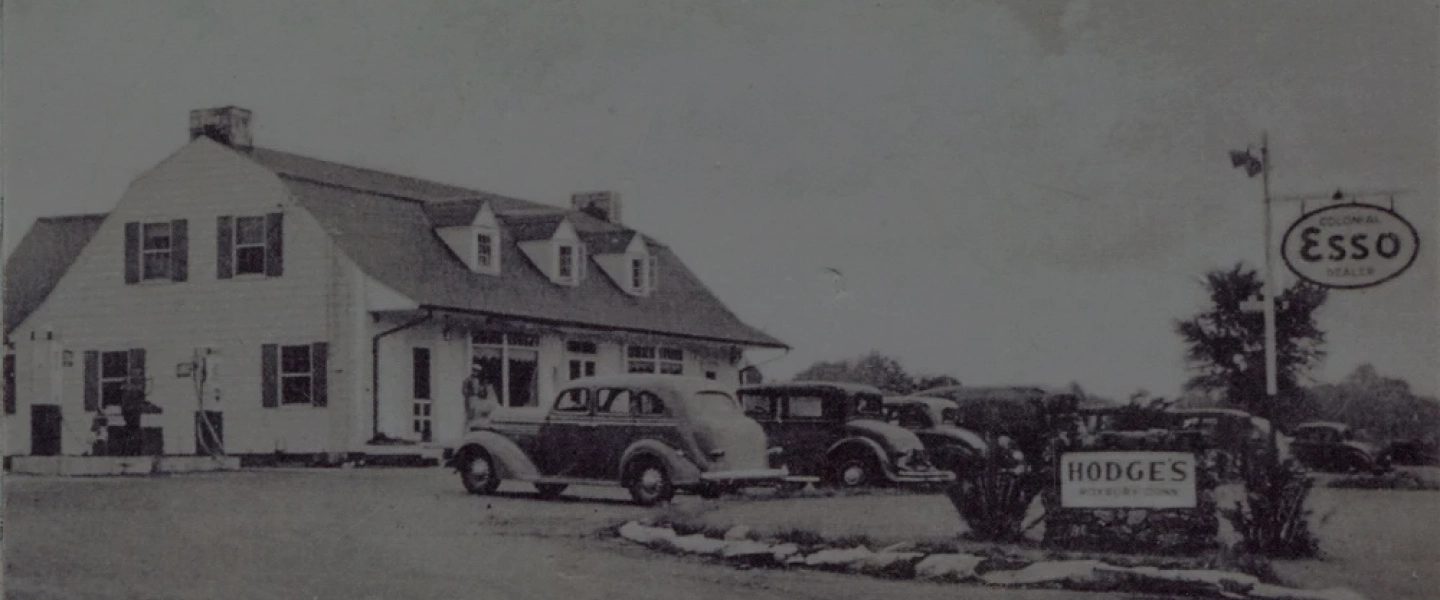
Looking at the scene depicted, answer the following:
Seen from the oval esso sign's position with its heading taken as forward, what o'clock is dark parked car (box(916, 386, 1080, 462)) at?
The dark parked car is roughly at 3 o'clock from the oval esso sign.

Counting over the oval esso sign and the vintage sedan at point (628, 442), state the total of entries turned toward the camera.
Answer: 1

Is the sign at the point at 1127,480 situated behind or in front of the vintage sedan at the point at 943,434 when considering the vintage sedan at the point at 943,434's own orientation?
in front

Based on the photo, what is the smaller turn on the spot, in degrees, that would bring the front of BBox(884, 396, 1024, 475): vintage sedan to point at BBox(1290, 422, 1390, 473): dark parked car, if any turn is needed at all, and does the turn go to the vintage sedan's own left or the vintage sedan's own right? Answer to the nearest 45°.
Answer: approximately 45° to the vintage sedan's own left

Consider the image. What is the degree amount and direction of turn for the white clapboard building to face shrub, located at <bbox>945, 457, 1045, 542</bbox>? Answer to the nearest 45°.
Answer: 0° — it already faces it

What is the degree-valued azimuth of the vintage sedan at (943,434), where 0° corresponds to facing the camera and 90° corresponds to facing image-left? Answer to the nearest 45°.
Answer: approximately 315°

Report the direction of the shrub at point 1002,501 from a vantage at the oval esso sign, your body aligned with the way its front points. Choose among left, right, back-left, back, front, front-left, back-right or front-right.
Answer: right
